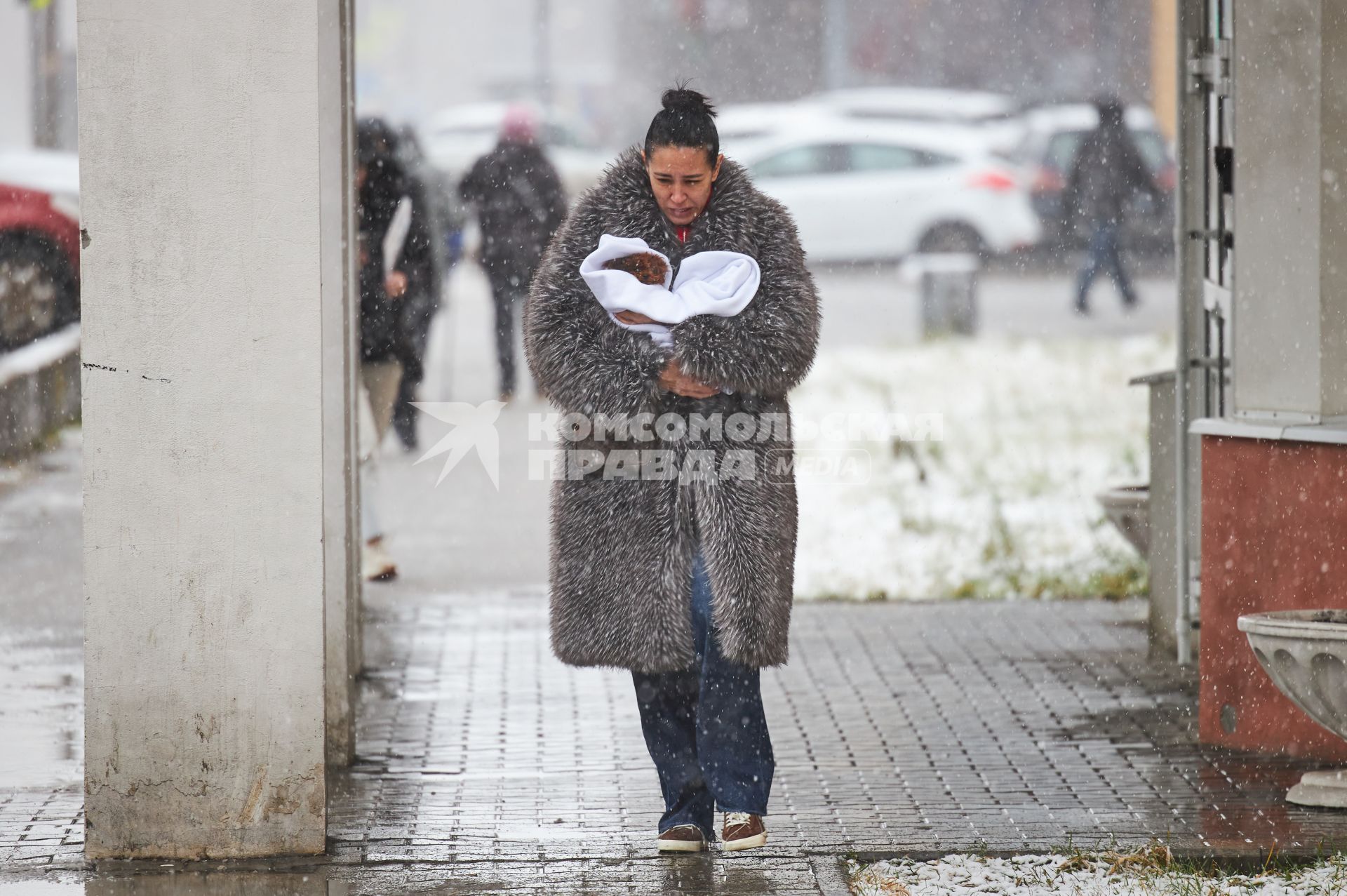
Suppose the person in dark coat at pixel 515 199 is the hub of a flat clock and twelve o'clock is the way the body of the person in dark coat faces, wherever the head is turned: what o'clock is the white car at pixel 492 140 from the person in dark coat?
The white car is roughly at 12 o'clock from the person in dark coat.

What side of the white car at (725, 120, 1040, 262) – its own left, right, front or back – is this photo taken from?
left

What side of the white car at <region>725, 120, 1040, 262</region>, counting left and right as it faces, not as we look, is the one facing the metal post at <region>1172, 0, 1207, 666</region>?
left

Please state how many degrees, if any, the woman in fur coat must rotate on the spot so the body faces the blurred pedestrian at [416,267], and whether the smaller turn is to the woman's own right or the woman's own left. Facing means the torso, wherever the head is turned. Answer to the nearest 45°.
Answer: approximately 180°

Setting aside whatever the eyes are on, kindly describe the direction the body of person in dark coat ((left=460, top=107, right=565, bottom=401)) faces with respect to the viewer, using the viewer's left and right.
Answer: facing away from the viewer

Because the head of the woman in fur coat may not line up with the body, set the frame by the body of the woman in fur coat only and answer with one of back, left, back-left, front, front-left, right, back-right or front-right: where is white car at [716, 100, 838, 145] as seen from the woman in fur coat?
back

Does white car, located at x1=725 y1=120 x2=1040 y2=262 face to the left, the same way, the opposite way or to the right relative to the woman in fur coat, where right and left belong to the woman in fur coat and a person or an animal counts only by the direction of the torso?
to the right

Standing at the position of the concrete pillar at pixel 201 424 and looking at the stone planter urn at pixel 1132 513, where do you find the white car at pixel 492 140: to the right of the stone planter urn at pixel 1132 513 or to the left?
left

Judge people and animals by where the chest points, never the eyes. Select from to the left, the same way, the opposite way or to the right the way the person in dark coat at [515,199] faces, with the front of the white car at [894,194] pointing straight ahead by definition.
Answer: to the right

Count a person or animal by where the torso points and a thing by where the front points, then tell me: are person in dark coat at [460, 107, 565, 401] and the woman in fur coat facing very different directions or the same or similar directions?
very different directions
